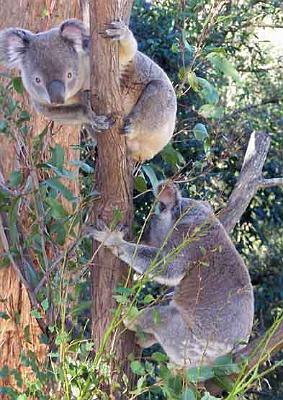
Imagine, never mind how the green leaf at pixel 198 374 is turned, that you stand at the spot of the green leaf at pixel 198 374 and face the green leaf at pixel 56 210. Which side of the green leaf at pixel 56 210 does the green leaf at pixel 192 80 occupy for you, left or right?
right

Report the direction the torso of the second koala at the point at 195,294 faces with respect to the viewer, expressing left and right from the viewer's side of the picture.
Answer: facing away from the viewer and to the left of the viewer

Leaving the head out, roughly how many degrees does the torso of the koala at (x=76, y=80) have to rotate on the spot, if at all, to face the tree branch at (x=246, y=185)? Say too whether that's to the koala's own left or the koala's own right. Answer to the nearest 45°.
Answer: approximately 135° to the koala's own left
